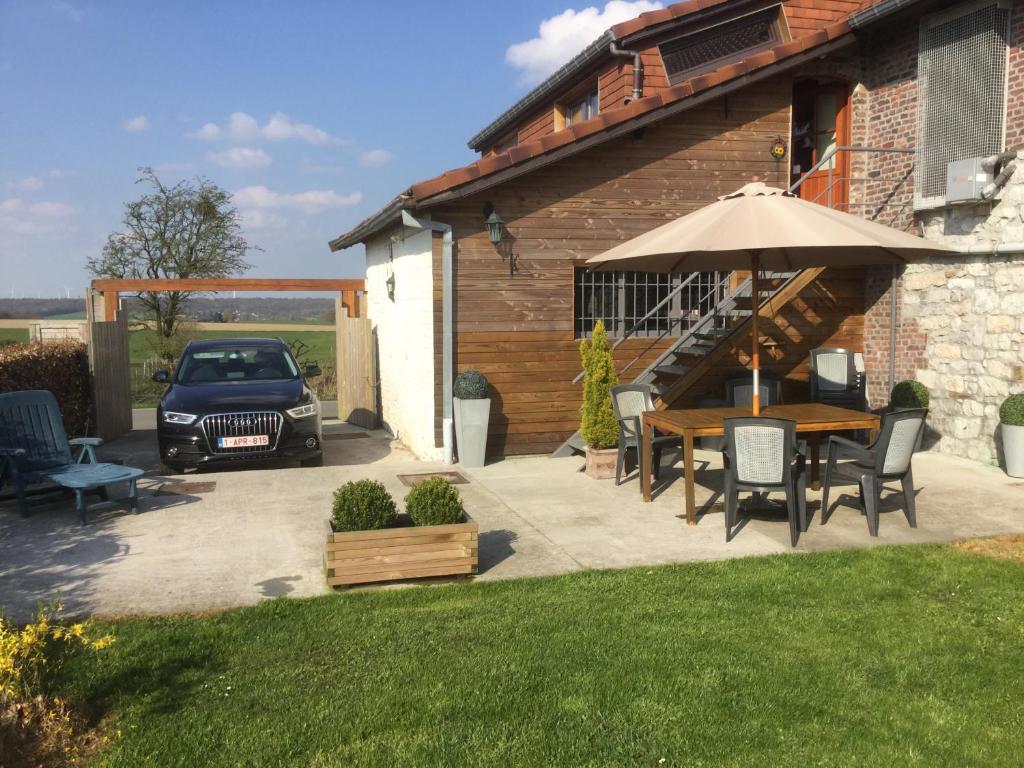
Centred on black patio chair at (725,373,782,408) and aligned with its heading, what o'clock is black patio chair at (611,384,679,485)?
black patio chair at (611,384,679,485) is roughly at 1 o'clock from black patio chair at (725,373,782,408).

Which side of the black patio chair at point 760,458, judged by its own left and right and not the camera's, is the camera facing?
back

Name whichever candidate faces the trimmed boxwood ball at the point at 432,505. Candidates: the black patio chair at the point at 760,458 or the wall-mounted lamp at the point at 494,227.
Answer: the wall-mounted lamp

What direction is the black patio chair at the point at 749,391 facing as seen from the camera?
toward the camera

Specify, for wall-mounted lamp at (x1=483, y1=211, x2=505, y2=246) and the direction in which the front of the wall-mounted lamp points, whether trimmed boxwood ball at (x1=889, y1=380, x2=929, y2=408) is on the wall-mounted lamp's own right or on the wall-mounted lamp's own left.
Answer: on the wall-mounted lamp's own left

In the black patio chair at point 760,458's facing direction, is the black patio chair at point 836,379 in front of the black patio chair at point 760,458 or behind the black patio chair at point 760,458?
in front

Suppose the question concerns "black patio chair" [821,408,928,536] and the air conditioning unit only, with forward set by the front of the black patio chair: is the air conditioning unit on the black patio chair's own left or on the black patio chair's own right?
on the black patio chair's own right

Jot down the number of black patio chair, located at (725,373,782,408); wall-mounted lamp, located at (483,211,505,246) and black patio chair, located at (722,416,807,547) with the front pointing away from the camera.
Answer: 1

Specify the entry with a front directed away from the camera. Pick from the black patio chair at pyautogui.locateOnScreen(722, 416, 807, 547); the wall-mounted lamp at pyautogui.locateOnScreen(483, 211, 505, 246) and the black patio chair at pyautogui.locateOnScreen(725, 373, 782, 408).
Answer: the black patio chair at pyautogui.locateOnScreen(722, 416, 807, 547)

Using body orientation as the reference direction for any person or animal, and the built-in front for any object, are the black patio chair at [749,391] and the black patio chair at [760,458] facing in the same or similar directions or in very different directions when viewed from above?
very different directions

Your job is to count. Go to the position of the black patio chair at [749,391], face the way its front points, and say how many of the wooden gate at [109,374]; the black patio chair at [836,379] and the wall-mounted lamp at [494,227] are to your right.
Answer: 2

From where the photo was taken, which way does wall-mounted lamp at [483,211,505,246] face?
toward the camera

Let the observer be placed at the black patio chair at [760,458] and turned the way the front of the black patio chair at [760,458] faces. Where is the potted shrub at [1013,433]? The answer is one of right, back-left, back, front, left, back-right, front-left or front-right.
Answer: front-right

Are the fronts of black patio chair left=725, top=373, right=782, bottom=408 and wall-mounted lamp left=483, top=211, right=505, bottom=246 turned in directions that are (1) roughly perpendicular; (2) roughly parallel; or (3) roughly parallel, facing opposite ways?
roughly parallel

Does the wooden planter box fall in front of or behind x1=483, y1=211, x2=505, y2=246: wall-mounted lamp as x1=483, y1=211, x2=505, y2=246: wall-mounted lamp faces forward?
in front

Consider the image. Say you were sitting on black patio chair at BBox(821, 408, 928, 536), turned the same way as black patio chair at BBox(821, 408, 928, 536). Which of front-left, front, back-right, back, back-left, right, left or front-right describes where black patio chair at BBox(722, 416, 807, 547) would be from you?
left

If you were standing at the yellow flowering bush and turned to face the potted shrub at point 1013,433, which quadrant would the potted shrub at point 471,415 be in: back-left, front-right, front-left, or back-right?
front-left

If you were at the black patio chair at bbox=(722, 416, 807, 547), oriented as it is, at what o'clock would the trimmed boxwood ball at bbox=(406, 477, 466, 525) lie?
The trimmed boxwood ball is roughly at 8 o'clock from the black patio chair.

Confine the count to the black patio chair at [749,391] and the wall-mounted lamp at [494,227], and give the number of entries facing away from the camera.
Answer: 0

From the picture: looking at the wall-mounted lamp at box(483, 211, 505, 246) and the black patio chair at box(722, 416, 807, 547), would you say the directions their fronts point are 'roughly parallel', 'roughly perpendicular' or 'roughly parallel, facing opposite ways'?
roughly parallel, facing opposite ways

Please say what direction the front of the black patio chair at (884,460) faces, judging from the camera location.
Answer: facing away from the viewer and to the left of the viewer
